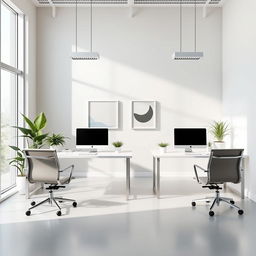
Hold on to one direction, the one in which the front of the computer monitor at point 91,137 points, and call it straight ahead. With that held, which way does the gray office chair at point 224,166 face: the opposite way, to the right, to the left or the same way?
the opposite way

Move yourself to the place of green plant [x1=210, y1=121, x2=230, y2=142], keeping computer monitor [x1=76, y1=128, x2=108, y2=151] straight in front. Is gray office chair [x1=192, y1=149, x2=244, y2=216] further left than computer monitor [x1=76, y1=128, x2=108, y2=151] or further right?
left

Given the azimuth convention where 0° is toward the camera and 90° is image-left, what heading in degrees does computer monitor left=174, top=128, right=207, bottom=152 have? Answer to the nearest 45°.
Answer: approximately 0°

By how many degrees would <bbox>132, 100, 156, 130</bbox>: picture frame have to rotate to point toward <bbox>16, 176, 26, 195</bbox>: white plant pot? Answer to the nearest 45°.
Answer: approximately 45° to its right

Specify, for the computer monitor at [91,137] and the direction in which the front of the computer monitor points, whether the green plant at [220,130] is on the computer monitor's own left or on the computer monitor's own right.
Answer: on the computer monitor's own left

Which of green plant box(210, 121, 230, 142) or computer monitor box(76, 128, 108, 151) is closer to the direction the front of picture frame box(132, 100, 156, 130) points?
the computer monitor

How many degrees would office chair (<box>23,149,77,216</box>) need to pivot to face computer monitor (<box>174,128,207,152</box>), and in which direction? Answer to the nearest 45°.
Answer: approximately 45° to its right

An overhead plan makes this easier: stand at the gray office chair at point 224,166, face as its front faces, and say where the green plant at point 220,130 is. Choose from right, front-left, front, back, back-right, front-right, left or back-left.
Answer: front-right

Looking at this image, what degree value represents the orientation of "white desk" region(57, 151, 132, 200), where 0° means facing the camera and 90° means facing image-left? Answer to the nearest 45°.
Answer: approximately 0°

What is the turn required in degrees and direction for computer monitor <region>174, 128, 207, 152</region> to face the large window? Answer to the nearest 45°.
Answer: approximately 90° to its right
